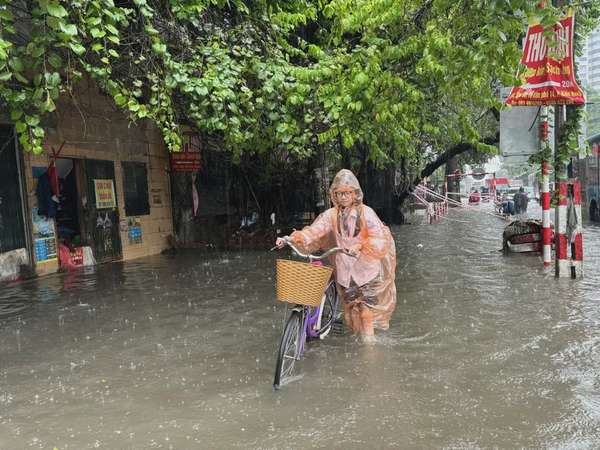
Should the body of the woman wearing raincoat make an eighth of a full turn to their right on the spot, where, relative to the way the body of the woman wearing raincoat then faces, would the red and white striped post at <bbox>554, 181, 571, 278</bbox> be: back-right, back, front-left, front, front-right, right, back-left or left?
back-right

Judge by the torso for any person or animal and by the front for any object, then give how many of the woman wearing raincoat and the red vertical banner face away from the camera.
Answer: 0

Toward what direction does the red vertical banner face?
toward the camera

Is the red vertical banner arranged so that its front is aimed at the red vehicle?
no

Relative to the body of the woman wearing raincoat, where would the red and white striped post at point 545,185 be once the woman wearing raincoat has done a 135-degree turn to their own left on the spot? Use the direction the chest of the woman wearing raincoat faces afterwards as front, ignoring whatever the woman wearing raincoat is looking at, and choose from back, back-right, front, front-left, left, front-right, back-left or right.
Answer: front-left

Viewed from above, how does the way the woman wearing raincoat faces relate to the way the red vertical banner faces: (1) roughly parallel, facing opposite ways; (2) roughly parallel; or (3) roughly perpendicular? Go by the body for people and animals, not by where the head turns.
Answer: roughly parallel
